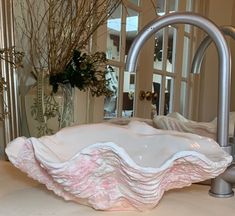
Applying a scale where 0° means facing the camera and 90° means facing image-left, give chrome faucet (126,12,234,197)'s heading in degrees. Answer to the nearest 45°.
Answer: approximately 90°

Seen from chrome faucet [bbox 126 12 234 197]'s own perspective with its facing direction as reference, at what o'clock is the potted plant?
The potted plant is roughly at 1 o'clock from the chrome faucet.

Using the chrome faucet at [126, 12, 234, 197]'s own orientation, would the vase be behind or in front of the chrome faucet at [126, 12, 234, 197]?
in front
